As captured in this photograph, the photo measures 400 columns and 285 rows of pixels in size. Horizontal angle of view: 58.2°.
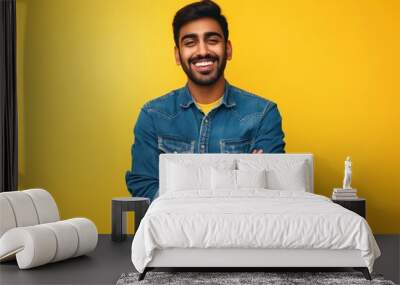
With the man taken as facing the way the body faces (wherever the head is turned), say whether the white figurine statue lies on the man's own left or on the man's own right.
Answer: on the man's own left

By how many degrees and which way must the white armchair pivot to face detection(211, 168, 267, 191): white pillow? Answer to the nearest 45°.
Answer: approximately 45° to its left

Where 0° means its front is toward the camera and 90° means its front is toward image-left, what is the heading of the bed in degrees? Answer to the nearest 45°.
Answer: approximately 0°

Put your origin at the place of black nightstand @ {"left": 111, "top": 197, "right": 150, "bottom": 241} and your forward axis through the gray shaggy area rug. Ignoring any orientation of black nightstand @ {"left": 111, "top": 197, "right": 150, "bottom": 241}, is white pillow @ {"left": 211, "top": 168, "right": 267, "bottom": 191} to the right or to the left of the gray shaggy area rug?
left

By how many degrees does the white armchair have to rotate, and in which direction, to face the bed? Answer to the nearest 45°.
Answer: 0° — it already faces it

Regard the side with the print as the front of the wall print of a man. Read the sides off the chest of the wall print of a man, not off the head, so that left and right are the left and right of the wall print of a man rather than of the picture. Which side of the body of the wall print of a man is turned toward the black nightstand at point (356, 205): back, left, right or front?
left
